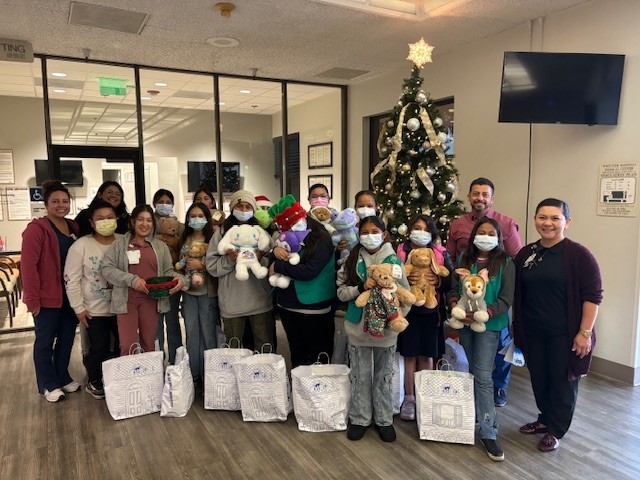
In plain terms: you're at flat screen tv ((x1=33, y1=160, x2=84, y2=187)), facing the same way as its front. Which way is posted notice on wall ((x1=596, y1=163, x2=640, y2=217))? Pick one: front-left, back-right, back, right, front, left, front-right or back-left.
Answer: front-left

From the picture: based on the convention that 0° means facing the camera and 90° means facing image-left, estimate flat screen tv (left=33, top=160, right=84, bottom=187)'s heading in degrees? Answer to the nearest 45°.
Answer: approximately 0°

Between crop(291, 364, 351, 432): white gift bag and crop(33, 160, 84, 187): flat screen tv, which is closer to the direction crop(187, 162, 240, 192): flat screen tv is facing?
the white gift bag

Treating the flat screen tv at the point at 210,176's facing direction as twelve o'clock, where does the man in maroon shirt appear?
The man in maroon shirt is roughly at 11 o'clock from the flat screen tv.

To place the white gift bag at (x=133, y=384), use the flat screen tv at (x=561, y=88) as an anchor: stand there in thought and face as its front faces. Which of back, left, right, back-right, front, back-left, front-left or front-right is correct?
front-right

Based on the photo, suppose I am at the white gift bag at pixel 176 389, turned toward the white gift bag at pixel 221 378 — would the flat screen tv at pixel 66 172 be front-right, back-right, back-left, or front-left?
back-left

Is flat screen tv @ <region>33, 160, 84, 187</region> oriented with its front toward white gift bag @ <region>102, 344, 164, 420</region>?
yes

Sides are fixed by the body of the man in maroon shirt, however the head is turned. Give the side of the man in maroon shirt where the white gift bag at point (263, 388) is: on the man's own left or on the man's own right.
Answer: on the man's own right

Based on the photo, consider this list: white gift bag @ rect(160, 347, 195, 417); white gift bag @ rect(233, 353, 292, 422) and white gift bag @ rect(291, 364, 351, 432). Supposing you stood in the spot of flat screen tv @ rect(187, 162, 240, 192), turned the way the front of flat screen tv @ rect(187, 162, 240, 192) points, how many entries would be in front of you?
3

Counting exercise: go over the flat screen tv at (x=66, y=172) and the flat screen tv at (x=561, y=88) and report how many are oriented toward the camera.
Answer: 2

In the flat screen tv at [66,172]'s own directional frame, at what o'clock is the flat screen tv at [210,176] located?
the flat screen tv at [210,176] is roughly at 9 o'clock from the flat screen tv at [66,172].

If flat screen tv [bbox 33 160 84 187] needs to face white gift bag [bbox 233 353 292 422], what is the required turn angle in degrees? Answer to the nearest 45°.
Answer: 0° — it already faces it
